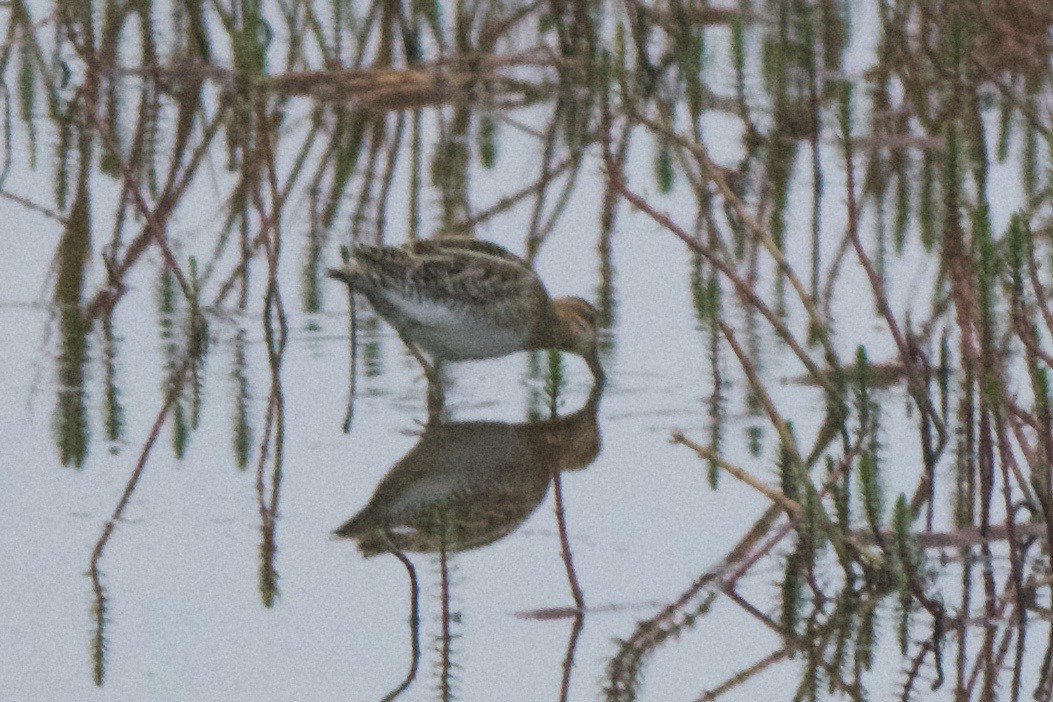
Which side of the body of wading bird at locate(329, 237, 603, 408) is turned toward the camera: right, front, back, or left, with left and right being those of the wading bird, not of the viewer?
right
